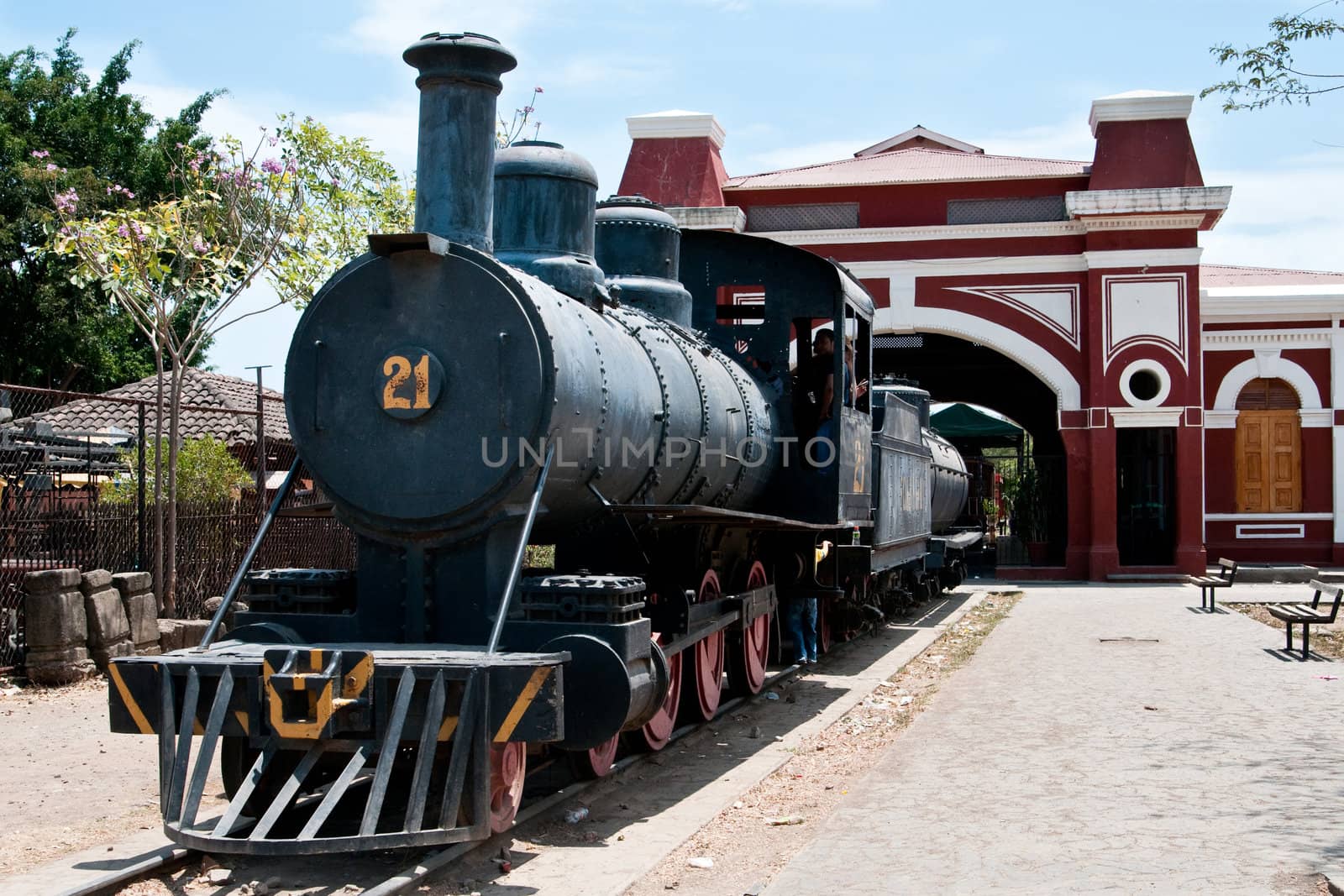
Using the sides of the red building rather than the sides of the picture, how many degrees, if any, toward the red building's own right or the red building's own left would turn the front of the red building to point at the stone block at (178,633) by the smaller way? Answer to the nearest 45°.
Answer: approximately 45° to the red building's own right

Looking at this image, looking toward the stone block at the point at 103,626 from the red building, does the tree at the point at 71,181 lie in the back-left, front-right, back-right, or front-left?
front-right

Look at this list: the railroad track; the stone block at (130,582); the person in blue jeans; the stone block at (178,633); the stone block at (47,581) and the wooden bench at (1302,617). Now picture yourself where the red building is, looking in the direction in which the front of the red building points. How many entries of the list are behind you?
0

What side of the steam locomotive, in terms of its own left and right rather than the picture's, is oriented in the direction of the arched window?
back

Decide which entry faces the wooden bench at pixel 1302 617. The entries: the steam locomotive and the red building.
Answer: the red building

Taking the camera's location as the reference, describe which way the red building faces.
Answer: facing the viewer

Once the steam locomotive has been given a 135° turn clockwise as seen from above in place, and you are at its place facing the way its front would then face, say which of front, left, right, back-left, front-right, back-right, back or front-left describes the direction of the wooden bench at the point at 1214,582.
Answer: front-right

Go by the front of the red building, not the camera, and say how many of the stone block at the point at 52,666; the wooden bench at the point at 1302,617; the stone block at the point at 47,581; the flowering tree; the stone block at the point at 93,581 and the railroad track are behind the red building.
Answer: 0

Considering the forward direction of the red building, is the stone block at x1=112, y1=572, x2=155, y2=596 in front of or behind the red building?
in front

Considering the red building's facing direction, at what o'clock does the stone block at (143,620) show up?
The stone block is roughly at 1 o'clock from the red building.

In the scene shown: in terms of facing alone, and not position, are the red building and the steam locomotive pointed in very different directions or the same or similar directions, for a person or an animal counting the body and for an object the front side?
same or similar directions

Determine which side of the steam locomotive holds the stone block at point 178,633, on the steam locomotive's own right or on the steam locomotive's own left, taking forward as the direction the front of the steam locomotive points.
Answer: on the steam locomotive's own right

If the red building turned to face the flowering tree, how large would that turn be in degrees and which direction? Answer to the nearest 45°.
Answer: approximately 45° to its right

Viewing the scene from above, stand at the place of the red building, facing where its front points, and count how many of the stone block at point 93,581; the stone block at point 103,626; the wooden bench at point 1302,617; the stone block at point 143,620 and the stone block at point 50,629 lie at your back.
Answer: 0

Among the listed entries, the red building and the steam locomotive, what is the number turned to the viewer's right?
0

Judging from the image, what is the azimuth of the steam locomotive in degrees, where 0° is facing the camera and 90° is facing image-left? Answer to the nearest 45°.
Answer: approximately 45°

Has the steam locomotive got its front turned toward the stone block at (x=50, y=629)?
no

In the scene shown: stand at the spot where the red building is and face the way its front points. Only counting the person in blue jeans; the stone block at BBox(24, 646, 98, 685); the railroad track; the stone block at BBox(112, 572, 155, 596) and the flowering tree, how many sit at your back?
0

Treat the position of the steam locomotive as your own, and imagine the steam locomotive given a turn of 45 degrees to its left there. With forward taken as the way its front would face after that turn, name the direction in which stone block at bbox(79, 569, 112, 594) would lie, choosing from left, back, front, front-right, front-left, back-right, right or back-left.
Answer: back-right

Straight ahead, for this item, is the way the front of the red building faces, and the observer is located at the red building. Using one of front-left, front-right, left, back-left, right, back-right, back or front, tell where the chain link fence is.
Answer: front-right
